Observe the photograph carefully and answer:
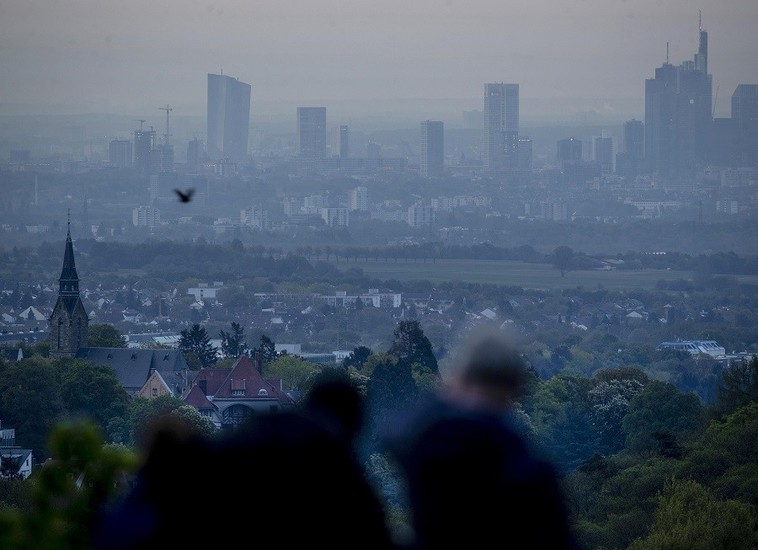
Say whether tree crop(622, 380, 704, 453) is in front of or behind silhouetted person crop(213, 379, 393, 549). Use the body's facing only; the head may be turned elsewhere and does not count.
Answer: in front

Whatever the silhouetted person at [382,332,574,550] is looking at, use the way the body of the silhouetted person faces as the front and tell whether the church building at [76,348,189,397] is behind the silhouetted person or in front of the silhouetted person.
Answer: in front

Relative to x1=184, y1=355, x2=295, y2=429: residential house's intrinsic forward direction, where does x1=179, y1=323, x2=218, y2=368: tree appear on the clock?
The tree is roughly at 6 o'clock from the residential house.

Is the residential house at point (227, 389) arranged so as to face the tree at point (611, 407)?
no

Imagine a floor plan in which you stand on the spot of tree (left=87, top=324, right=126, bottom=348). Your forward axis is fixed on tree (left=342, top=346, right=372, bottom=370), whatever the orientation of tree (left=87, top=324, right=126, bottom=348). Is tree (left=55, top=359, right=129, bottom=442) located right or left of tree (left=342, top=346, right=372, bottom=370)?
right

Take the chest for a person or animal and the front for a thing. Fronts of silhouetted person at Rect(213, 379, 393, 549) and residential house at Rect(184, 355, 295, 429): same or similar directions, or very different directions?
very different directions

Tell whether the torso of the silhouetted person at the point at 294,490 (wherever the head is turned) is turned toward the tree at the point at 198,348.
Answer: yes

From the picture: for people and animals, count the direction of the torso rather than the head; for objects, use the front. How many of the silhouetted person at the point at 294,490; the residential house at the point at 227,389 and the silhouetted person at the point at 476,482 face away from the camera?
2

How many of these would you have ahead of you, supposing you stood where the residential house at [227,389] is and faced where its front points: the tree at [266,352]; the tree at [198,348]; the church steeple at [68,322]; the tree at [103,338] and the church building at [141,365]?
0

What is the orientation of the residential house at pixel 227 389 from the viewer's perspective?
toward the camera

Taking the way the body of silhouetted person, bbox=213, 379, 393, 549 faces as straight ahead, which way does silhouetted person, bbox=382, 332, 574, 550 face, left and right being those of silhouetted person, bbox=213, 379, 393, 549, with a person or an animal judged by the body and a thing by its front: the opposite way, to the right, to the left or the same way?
the same way

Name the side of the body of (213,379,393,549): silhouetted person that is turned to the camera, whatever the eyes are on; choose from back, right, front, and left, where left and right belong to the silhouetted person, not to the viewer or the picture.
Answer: back

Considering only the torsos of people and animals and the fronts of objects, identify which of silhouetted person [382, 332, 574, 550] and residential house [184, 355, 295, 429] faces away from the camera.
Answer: the silhouetted person

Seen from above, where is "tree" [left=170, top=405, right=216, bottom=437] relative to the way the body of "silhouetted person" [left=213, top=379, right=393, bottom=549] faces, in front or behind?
in front

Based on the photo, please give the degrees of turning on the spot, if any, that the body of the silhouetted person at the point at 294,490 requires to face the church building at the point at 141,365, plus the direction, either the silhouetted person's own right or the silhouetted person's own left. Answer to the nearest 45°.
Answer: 0° — they already face it

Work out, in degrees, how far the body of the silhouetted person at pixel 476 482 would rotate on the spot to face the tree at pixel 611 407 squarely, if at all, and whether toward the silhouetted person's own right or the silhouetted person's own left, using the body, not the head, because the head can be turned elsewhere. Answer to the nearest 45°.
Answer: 0° — they already face it

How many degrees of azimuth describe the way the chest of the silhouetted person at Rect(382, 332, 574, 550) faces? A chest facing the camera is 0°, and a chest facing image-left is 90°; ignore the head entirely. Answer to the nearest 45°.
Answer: approximately 180°

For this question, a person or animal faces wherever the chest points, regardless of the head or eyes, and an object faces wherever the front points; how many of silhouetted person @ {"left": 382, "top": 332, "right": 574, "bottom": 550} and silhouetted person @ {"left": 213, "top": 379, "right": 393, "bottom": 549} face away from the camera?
2
